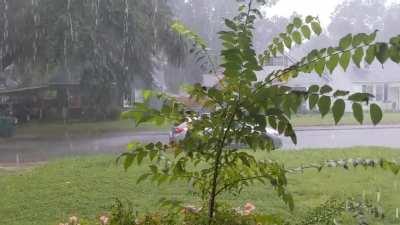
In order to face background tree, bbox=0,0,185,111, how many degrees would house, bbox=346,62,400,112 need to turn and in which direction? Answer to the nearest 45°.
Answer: approximately 45° to its right

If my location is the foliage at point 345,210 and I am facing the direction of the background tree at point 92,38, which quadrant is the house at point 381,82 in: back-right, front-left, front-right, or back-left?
front-right

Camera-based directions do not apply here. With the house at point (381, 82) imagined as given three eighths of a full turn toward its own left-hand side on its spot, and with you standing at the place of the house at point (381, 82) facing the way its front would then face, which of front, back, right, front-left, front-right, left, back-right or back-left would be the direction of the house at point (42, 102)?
back

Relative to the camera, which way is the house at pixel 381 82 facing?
toward the camera

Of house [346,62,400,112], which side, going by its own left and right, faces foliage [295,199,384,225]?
front
